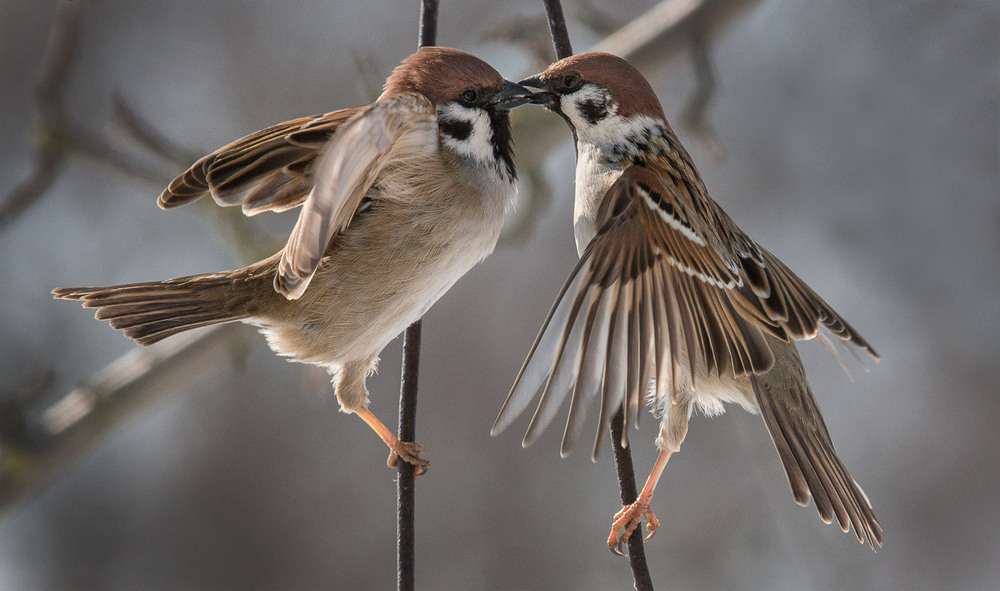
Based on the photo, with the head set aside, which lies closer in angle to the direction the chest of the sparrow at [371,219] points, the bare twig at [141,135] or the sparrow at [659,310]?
the sparrow

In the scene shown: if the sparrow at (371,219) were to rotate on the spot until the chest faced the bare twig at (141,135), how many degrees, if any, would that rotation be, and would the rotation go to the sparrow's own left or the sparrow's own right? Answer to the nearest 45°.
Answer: approximately 135° to the sparrow's own left

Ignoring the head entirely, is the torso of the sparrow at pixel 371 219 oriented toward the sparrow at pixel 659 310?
yes

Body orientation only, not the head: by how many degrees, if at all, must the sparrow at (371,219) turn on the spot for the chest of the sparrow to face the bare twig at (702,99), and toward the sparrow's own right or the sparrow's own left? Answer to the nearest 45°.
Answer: approximately 90° to the sparrow's own left

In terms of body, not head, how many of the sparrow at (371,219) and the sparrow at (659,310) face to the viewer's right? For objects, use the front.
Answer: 1

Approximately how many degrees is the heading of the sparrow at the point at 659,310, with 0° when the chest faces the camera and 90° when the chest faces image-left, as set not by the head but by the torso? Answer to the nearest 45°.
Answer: approximately 90°

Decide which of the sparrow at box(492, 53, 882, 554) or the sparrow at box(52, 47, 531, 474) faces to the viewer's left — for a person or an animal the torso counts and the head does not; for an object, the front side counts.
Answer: the sparrow at box(492, 53, 882, 554)

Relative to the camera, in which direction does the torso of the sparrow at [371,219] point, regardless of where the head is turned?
to the viewer's right
